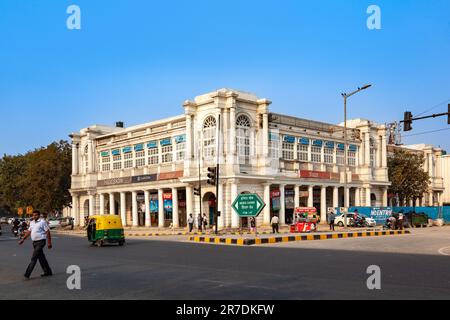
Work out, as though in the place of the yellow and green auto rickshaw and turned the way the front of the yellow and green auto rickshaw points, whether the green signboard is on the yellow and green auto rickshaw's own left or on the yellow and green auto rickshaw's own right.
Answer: on the yellow and green auto rickshaw's own right

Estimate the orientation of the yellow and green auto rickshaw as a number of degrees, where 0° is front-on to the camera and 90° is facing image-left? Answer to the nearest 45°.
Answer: approximately 135°

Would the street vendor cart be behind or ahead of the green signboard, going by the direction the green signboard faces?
behind

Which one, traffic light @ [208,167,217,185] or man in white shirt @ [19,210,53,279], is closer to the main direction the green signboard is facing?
the man in white shirt

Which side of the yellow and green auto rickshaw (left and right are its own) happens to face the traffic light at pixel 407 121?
back

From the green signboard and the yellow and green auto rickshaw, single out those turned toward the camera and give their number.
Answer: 1

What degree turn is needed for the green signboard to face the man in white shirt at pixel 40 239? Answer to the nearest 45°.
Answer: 0° — it already faces them

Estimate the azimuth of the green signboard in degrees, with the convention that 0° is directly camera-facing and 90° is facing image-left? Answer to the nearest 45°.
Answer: approximately 0°
